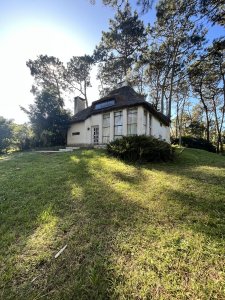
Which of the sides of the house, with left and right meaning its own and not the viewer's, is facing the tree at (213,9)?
left

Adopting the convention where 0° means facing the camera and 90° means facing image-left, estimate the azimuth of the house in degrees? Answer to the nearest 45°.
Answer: approximately 45°

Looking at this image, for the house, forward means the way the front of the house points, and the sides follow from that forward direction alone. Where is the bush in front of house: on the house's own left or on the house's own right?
on the house's own left

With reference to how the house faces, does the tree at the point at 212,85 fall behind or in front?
behind

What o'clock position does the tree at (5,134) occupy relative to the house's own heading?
The tree is roughly at 2 o'clock from the house.

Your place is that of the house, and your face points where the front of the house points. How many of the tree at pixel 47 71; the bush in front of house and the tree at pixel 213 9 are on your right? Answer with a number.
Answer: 1

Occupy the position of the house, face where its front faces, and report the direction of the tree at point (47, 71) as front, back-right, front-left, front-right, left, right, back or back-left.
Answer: right

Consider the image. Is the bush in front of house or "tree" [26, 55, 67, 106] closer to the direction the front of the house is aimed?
the bush in front of house
